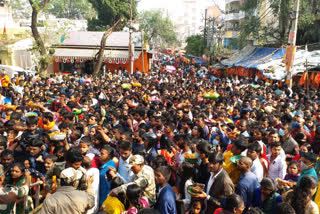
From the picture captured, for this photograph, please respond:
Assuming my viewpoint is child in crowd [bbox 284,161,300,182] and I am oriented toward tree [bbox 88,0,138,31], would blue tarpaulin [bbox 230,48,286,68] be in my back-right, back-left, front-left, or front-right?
front-right

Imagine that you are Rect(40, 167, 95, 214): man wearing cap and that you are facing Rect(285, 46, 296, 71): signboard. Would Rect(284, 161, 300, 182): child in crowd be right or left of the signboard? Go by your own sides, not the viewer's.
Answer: right

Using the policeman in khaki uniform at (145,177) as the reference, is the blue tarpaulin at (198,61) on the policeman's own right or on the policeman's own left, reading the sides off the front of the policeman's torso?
on the policeman's own right

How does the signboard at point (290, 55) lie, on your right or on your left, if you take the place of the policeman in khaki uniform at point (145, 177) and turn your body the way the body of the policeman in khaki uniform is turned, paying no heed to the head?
on your right

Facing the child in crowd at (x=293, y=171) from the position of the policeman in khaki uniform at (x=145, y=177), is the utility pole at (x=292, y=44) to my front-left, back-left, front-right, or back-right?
front-left
